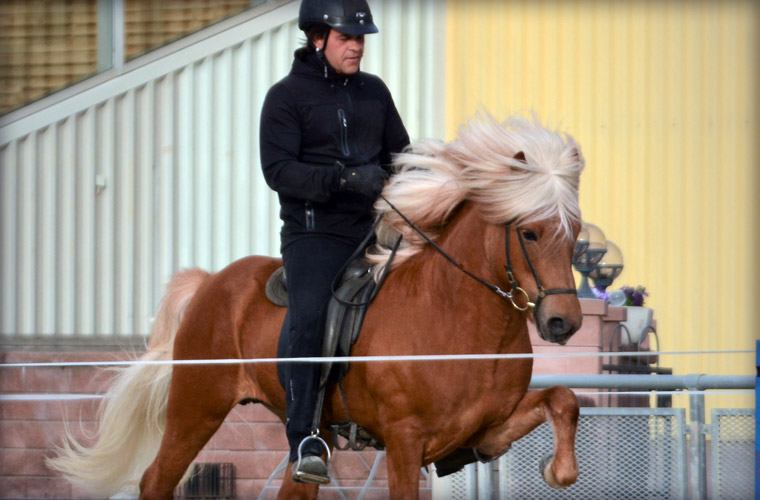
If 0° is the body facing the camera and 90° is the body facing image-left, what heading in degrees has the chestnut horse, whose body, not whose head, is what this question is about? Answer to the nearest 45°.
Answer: approximately 315°
